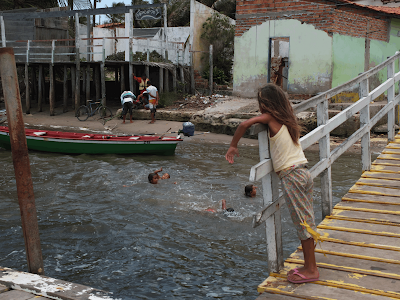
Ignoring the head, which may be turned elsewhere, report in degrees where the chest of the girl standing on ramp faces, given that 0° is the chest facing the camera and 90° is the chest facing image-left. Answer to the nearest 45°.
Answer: approximately 90°

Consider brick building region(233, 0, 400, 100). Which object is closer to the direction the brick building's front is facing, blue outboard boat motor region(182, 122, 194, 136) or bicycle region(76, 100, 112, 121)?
the blue outboard boat motor

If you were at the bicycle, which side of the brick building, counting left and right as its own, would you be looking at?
right

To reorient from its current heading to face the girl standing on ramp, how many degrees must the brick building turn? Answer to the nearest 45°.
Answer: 0° — it already faces them

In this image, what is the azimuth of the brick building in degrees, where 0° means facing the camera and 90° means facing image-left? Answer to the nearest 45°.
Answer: approximately 0°

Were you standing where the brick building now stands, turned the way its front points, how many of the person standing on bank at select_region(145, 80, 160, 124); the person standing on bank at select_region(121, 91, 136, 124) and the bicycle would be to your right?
3

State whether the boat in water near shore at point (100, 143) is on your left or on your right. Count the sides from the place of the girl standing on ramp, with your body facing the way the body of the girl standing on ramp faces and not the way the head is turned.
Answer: on your right

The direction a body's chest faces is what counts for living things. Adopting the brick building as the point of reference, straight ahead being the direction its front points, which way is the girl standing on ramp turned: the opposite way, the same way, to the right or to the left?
to the right

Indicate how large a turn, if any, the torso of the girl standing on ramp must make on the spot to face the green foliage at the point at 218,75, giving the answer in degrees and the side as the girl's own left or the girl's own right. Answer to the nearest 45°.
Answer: approximately 90° to the girl's own right

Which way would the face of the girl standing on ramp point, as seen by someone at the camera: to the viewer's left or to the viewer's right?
to the viewer's left

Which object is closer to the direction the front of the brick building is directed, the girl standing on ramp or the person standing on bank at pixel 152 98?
the girl standing on ramp

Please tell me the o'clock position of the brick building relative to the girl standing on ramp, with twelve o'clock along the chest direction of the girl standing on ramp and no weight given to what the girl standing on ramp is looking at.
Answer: The brick building is roughly at 3 o'clock from the girl standing on ramp.

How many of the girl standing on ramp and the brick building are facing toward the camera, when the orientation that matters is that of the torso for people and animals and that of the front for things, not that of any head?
1
